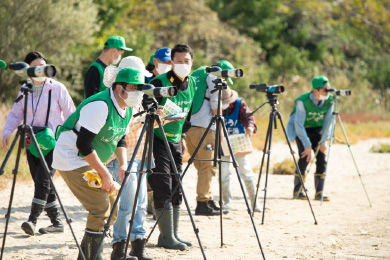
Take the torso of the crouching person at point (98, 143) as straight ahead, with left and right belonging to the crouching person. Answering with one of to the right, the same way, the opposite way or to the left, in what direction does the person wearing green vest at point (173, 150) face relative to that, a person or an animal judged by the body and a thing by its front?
the same way

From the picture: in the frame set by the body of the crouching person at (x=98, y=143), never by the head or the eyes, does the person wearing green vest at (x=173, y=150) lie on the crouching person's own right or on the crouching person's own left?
on the crouching person's own left

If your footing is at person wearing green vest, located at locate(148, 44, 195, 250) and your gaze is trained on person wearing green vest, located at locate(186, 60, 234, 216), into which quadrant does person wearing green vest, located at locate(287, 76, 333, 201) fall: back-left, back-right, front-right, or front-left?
front-right

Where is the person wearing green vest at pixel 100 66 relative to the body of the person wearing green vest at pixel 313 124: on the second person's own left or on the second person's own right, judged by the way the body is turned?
on the second person's own right
